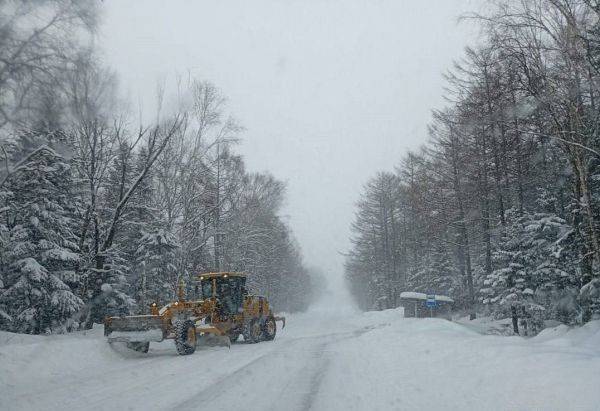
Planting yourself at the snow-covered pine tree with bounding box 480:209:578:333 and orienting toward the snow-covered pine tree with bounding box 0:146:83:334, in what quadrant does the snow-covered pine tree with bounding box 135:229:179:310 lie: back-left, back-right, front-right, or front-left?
front-right

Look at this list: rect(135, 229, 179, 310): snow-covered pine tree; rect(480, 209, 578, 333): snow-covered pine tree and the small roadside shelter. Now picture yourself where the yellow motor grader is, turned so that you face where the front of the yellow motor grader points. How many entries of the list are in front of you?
0

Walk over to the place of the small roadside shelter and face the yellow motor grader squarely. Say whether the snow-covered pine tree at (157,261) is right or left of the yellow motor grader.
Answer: right

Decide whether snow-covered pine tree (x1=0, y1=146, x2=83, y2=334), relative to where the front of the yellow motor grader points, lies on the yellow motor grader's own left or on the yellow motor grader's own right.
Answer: on the yellow motor grader's own right

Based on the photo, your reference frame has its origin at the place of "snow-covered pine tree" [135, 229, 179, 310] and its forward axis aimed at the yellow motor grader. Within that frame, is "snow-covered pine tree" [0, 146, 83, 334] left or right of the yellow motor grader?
right

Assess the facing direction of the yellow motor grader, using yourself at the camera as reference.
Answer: facing the viewer and to the left of the viewer

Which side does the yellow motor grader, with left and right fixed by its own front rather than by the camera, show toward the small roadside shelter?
back

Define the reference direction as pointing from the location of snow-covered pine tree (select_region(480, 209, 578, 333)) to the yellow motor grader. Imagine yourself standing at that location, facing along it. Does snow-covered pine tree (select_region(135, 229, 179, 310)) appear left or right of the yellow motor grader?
right

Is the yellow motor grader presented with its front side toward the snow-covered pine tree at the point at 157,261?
no

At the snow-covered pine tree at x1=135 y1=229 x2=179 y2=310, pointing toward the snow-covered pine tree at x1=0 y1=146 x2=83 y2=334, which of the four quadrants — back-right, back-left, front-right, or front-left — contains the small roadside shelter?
back-left

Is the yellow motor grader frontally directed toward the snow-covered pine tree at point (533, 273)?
no

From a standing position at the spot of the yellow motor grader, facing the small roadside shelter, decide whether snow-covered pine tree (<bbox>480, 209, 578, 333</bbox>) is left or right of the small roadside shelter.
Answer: right
